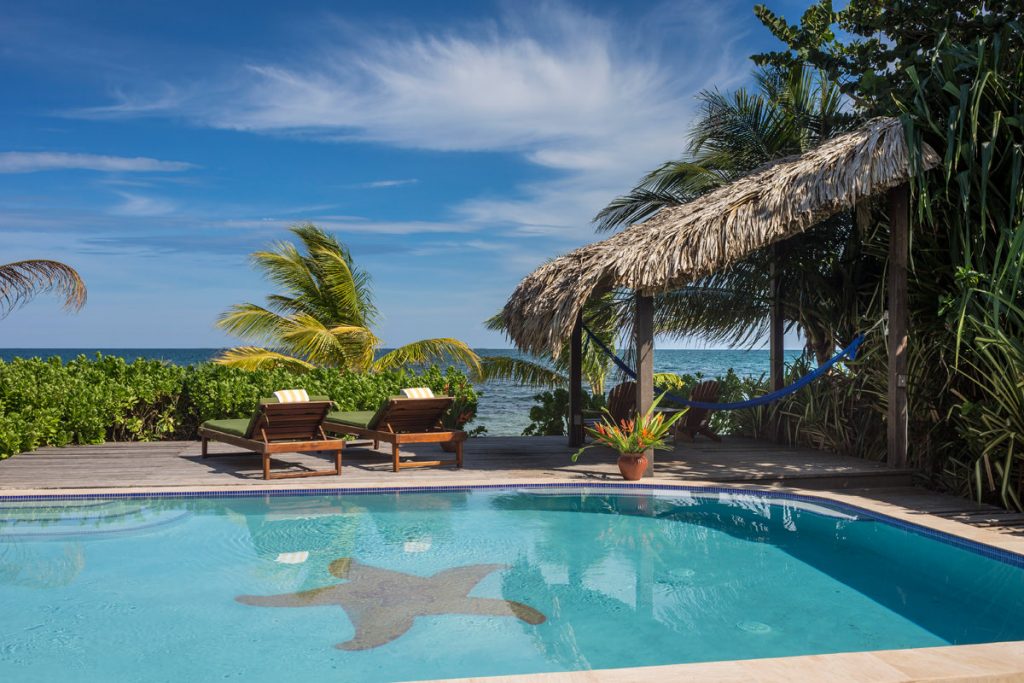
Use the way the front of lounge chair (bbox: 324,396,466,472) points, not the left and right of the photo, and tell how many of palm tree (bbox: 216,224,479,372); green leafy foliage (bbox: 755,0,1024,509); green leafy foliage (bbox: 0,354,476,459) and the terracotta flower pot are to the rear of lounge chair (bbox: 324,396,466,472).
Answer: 2

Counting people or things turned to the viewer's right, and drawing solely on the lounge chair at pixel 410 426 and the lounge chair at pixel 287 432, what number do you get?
0
